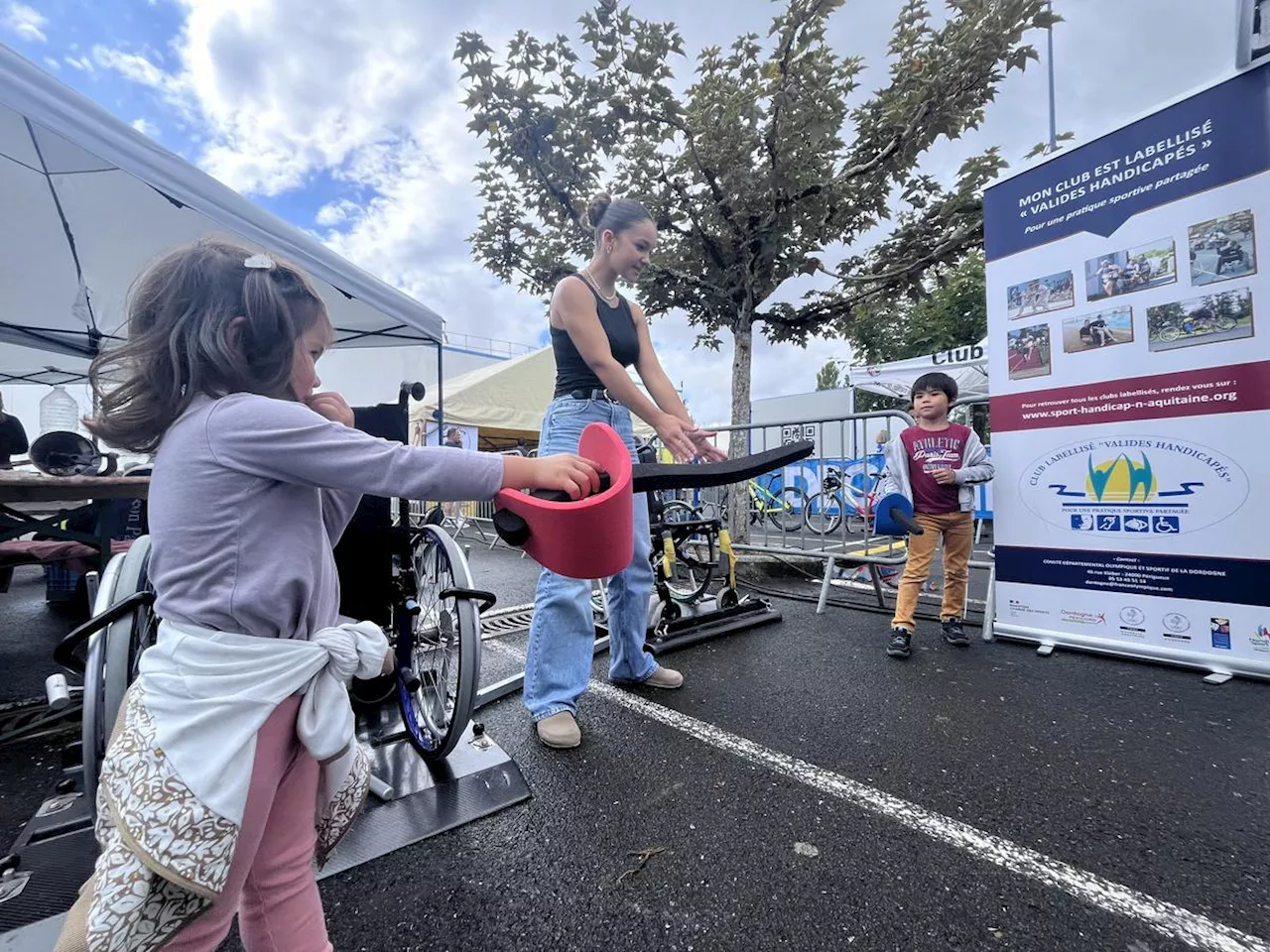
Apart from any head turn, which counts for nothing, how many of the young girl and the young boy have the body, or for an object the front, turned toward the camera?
1

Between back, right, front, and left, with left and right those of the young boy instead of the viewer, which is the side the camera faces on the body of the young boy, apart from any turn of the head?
front

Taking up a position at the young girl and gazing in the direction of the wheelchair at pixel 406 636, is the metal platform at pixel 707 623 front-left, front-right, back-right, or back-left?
front-right

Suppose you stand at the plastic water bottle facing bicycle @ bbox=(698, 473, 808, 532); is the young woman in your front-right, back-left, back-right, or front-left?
front-right

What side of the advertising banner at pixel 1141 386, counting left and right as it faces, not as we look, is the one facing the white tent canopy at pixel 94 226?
front

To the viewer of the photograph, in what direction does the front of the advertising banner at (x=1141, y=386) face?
facing the viewer and to the left of the viewer

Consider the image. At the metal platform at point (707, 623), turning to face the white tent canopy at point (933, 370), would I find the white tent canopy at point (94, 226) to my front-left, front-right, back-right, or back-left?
back-left

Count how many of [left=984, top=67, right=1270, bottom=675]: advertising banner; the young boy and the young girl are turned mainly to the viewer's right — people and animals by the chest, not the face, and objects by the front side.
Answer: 1

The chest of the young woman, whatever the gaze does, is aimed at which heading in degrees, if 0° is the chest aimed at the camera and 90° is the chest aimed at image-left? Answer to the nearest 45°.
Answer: approximately 315°

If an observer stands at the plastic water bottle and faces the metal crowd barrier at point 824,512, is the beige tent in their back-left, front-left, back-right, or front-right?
front-left

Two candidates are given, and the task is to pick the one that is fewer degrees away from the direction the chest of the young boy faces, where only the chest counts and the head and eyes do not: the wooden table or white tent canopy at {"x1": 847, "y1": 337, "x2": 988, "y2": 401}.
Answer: the wooden table

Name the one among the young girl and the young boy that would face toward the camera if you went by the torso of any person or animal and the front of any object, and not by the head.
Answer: the young boy

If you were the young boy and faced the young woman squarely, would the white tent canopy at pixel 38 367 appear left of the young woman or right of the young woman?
right

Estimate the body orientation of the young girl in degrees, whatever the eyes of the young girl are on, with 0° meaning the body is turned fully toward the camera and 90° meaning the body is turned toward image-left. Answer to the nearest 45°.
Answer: approximately 270°

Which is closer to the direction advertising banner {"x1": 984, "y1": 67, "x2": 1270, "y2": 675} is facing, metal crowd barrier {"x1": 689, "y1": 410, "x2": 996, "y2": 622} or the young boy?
the young boy

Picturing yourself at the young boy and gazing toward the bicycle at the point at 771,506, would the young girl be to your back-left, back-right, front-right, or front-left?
back-left

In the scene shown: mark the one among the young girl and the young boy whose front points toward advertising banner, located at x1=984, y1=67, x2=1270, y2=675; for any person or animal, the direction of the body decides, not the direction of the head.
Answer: the young girl
